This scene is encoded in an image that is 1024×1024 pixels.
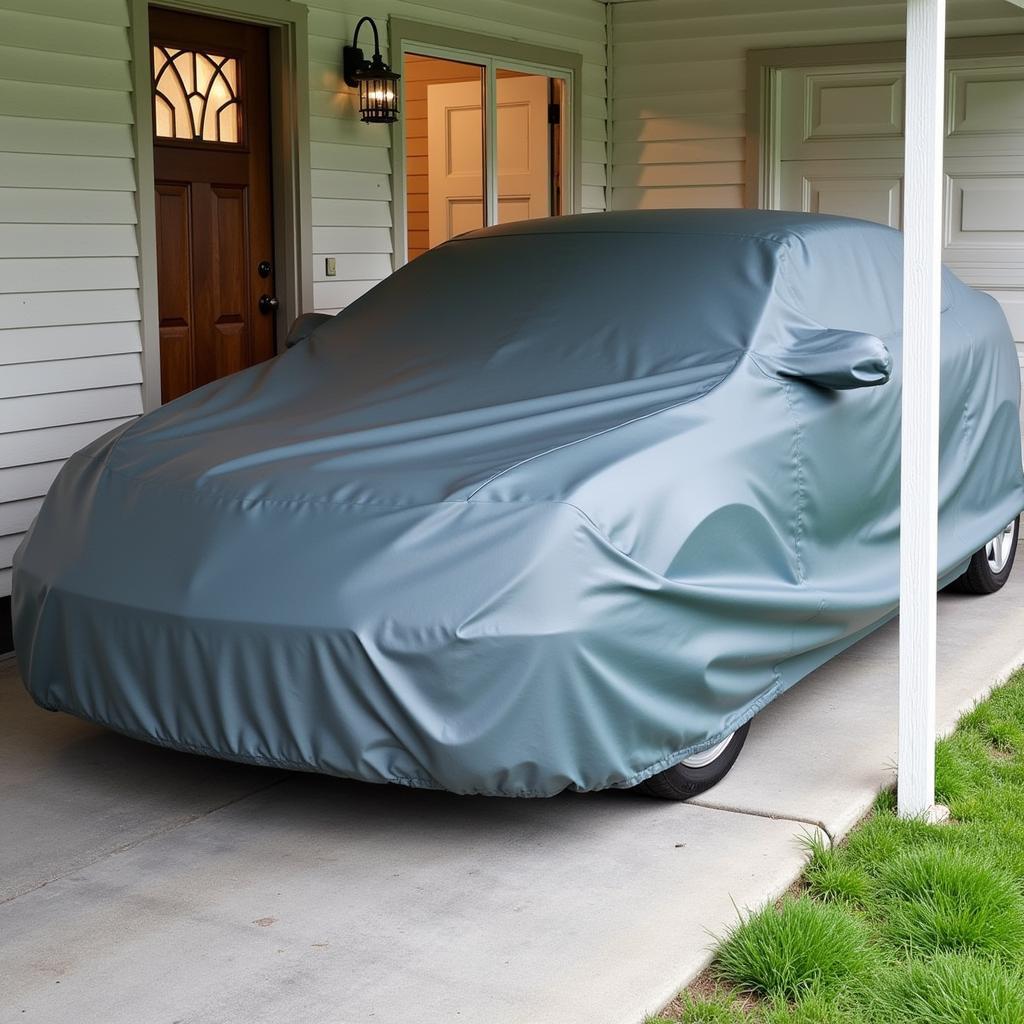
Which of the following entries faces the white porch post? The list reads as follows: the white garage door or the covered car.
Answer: the white garage door

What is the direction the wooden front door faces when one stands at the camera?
facing the viewer and to the right of the viewer

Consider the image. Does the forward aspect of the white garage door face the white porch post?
yes

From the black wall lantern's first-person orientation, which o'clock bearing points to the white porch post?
The white porch post is roughly at 1 o'clock from the black wall lantern.

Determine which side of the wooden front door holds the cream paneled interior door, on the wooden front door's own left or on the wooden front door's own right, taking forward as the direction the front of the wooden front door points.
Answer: on the wooden front door's own left

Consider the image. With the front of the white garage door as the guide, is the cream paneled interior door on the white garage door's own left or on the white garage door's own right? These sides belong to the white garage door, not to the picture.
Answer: on the white garage door's own right

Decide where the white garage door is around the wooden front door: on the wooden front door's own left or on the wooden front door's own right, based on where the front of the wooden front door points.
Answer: on the wooden front door's own left

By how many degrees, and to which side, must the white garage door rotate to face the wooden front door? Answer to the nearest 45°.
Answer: approximately 45° to its right

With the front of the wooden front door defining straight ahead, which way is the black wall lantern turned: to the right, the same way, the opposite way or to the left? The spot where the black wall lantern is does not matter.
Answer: the same way

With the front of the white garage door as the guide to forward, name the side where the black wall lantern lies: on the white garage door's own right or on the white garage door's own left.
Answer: on the white garage door's own right

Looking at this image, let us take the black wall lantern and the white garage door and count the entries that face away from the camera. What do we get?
0

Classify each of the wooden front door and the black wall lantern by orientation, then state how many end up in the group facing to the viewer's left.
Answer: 0

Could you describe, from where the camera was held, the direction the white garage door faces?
facing the viewer

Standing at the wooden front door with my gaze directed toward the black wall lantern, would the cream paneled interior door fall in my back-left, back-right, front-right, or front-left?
front-left
